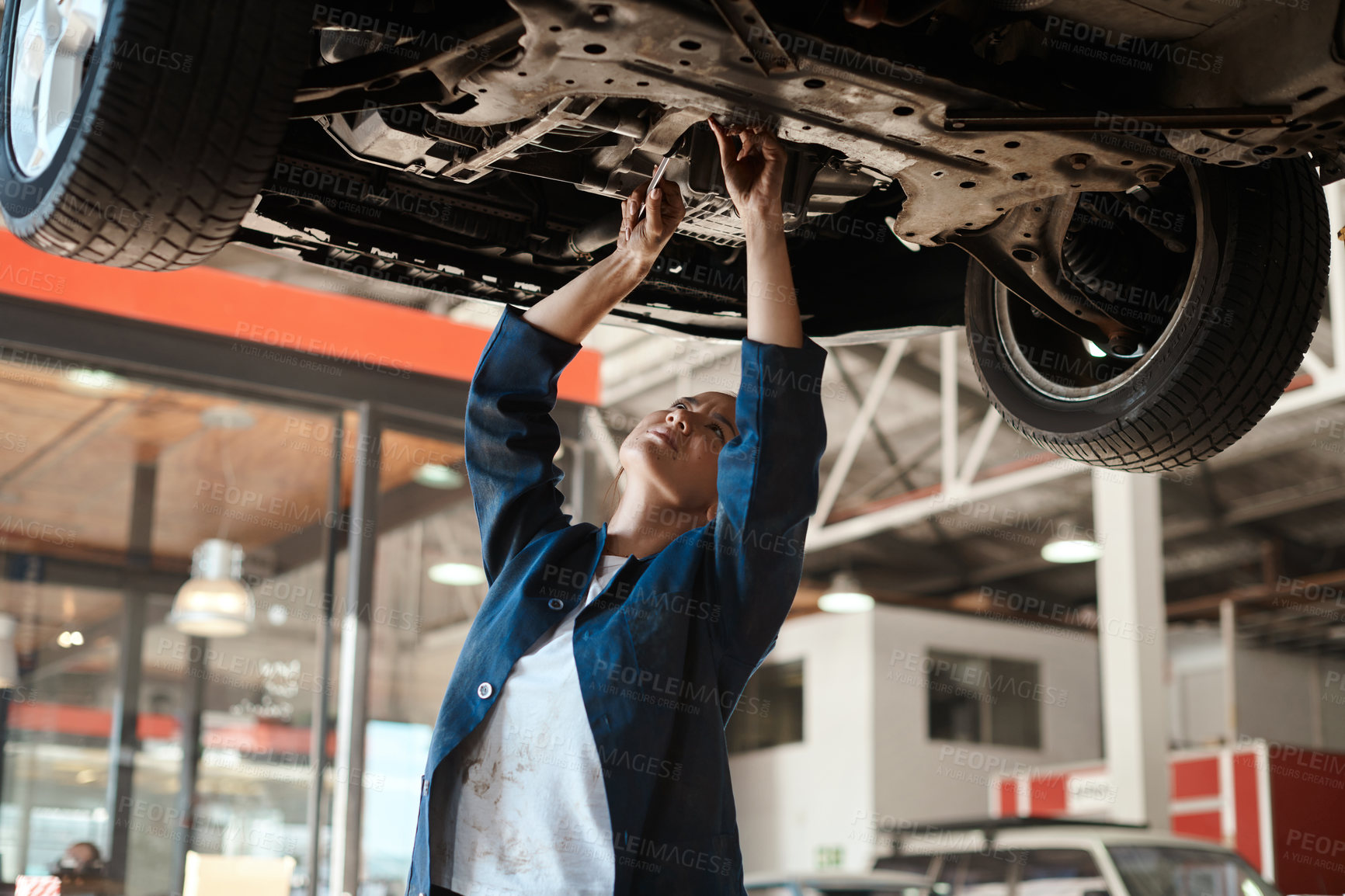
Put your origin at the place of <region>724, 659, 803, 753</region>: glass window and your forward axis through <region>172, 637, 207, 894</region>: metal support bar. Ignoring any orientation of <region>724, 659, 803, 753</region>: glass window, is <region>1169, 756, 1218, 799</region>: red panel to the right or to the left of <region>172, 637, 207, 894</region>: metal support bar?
left

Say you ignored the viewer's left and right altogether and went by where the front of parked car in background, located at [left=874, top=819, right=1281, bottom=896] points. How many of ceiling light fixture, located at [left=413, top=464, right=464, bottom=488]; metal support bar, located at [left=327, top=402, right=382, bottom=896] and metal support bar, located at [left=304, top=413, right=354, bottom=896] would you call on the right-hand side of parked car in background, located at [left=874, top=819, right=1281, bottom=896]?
3

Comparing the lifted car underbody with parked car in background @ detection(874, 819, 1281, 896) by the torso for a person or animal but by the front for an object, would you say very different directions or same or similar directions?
very different directions

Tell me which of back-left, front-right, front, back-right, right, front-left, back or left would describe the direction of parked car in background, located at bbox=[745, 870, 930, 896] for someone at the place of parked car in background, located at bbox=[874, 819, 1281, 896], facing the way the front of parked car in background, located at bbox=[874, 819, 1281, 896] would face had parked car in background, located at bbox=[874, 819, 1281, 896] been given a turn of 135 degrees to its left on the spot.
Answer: left

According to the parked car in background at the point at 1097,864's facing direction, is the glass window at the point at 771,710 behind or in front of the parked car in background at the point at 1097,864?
behind

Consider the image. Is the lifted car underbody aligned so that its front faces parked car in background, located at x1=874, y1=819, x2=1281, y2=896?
no

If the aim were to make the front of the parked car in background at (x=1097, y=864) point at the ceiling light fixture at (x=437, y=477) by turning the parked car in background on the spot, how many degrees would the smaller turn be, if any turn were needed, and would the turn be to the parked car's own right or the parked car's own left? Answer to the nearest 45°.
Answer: approximately 90° to the parked car's own right
